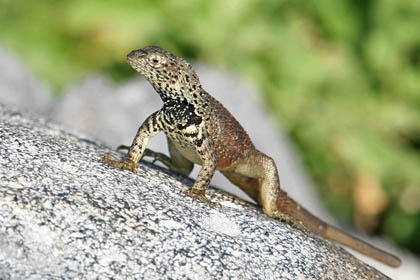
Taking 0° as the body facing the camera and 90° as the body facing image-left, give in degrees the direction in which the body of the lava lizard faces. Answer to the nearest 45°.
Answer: approximately 45°
